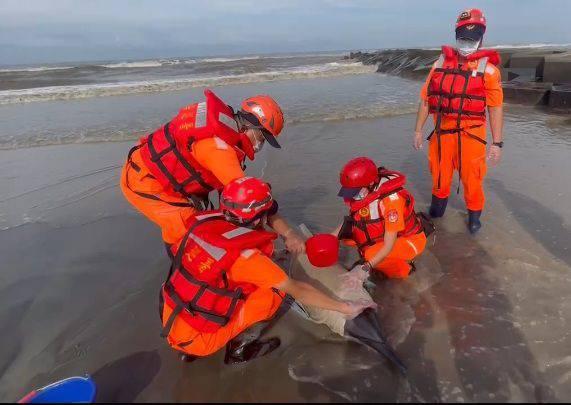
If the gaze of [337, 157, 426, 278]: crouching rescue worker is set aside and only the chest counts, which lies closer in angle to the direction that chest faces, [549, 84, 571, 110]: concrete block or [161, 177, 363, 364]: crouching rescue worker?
the crouching rescue worker

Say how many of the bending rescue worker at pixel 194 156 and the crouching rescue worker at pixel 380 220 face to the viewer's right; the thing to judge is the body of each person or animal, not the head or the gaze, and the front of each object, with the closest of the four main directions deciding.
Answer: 1

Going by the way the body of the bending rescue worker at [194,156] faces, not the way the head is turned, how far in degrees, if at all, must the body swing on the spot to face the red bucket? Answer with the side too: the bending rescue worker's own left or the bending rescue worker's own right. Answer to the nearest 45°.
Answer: approximately 45° to the bending rescue worker's own right

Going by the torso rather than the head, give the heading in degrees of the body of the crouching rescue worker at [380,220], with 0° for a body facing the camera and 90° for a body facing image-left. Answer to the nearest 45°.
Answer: approximately 45°

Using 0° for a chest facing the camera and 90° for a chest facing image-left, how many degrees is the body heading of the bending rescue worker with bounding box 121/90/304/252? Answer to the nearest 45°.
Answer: approximately 270°

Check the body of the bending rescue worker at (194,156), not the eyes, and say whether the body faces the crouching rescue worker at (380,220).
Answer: yes

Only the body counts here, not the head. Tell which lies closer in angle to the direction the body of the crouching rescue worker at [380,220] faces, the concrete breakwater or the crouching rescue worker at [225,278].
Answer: the crouching rescue worker

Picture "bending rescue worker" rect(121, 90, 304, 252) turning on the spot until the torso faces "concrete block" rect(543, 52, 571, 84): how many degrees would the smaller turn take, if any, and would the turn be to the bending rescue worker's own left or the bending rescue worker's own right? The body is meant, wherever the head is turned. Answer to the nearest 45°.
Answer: approximately 45° to the bending rescue worker's own left

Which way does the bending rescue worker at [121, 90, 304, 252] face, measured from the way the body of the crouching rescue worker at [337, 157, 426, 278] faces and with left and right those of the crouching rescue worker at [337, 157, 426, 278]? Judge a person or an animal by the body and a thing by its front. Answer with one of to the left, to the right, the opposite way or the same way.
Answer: the opposite way

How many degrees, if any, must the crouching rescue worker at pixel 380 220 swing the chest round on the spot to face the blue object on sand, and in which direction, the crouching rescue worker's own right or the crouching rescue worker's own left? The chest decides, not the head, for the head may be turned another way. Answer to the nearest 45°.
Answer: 0° — they already face it
